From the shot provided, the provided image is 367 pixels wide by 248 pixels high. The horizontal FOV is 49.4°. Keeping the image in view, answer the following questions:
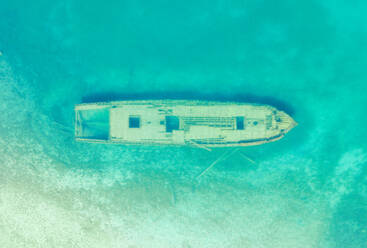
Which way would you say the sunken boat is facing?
to the viewer's right

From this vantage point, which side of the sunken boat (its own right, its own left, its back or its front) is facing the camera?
right
